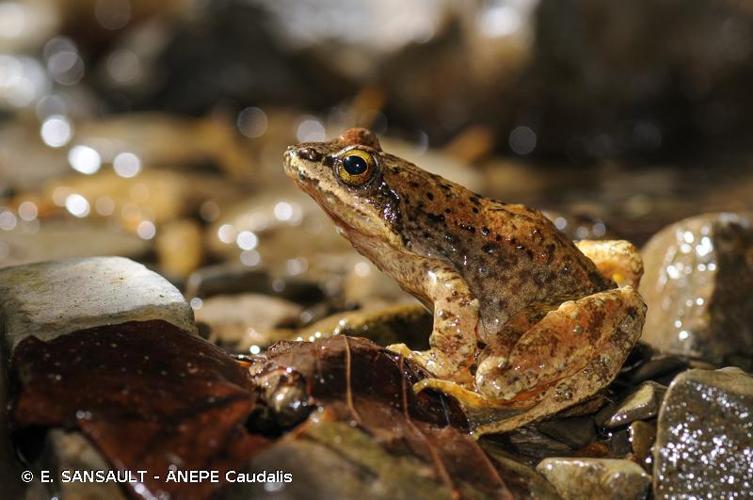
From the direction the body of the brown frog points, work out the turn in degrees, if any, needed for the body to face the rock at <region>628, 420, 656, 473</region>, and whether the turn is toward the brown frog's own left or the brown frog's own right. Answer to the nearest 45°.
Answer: approximately 135° to the brown frog's own left

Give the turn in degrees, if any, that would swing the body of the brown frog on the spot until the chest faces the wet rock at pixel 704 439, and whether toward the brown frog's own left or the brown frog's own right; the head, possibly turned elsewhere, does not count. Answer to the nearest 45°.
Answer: approximately 135° to the brown frog's own left

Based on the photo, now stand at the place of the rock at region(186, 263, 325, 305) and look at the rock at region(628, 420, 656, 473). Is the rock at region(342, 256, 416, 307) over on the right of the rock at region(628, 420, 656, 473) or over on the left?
left

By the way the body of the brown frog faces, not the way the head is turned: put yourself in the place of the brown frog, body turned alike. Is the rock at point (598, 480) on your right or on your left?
on your left

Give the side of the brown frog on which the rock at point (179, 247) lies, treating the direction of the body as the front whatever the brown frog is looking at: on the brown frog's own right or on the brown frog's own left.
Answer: on the brown frog's own right

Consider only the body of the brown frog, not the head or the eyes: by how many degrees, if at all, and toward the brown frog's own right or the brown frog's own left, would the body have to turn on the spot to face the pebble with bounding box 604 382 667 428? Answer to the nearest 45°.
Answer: approximately 135° to the brown frog's own left

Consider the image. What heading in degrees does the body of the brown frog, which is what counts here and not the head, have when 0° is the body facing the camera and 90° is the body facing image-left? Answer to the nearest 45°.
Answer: approximately 90°

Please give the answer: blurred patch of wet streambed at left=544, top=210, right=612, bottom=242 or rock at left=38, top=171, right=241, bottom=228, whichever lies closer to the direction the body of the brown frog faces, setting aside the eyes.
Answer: the rock
